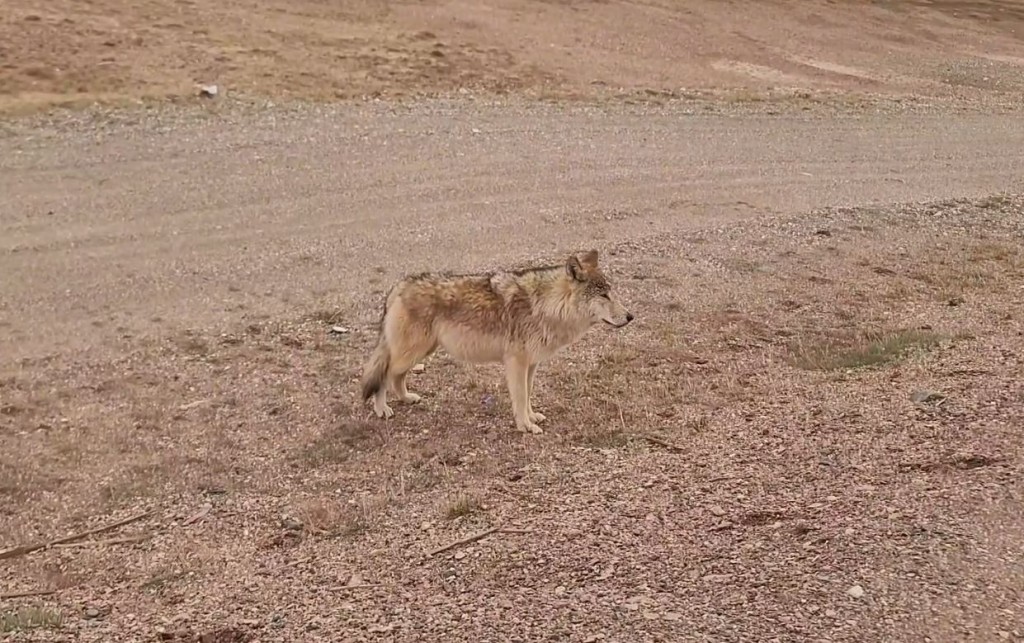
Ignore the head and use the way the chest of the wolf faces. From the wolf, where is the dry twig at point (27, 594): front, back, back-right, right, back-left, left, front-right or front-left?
back-right

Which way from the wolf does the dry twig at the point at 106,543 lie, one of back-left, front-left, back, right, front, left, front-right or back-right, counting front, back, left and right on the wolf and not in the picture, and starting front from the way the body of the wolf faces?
back-right

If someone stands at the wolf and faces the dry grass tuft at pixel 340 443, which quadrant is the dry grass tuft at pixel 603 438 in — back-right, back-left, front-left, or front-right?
back-left

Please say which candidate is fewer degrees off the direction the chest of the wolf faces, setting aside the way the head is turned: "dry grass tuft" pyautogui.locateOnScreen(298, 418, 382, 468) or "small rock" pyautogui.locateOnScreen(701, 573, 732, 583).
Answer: the small rock

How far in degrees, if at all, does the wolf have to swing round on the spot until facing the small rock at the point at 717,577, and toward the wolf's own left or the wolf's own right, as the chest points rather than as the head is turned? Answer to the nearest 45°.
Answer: approximately 90° to the wolf's own right

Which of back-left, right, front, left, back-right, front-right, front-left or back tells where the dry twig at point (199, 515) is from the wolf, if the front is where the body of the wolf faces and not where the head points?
back-right

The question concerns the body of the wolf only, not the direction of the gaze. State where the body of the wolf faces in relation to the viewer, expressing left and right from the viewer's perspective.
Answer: facing to the right of the viewer
